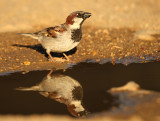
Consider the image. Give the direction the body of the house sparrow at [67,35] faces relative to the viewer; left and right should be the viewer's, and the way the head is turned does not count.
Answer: facing to the right of the viewer
